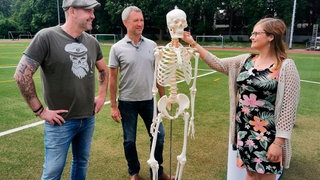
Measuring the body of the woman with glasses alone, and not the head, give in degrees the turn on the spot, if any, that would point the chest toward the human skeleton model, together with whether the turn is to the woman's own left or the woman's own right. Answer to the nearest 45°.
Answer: approximately 45° to the woman's own right

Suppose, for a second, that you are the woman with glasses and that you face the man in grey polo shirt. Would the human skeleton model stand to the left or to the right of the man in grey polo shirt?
left

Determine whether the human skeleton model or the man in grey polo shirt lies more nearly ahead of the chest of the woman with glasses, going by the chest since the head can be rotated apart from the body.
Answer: the human skeleton model

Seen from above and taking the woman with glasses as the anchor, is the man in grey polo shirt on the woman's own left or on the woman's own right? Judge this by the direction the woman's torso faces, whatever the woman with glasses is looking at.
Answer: on the woman's own right

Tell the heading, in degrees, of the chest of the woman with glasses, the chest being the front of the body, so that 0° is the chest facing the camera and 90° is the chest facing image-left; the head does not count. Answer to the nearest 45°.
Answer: approximately 45°

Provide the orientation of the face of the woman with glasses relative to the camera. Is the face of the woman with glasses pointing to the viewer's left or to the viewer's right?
to the viewer's left
